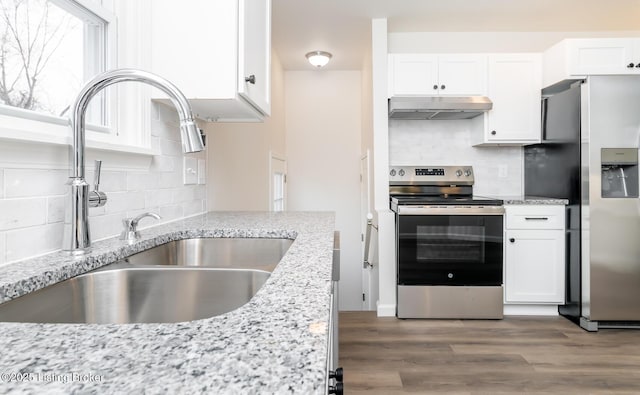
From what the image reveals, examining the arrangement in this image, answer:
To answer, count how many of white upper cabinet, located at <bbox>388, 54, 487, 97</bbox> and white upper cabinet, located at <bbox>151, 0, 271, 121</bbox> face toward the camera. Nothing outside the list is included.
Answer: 1

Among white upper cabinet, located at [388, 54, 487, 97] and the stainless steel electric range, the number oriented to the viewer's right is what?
0

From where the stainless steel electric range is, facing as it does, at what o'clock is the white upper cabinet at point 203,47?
The white upper cabinet is roughly at 1 o'clock from the stainless steel electric range.

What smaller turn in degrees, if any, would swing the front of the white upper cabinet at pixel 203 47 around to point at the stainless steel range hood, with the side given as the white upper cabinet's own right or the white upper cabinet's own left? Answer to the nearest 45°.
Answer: approximately 45° to the white upper cabinet's own left

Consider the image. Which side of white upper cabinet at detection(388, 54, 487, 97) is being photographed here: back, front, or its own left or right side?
front

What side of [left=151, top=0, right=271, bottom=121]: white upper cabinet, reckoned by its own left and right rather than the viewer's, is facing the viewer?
right

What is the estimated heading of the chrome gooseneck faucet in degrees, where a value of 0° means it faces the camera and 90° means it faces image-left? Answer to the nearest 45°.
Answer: approximately 315°

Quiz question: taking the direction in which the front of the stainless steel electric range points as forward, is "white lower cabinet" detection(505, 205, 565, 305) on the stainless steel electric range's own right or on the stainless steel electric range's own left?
on the stainless steel electric range's own left

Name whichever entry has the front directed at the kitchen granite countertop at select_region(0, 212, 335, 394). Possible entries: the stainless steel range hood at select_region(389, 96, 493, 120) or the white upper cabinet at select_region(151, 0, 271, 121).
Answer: the stainless steel range hood

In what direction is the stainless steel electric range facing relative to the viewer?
toward the camera

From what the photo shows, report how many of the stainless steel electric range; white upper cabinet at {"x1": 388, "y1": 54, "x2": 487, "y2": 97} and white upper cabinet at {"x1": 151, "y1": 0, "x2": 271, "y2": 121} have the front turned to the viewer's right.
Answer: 1

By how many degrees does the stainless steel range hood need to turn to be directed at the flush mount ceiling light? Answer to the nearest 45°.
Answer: approximately 135° to its right

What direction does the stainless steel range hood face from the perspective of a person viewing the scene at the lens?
facing the viewer
